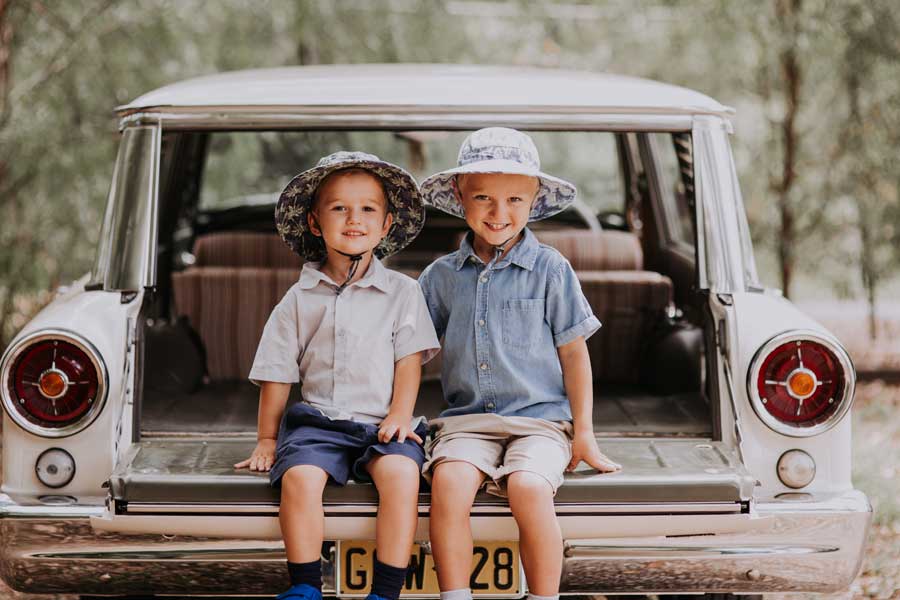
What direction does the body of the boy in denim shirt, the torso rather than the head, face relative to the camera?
toward the camera

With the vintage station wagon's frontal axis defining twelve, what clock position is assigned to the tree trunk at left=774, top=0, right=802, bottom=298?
The tree trunk is roughly at 1 o'clock from the vintage station wagon.

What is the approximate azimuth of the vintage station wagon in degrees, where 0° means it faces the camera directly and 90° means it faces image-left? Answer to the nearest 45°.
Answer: approximately 180°

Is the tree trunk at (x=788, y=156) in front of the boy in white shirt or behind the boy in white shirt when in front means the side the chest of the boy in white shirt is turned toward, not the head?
behind

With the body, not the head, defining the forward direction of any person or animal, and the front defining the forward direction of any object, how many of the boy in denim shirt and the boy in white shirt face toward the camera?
2

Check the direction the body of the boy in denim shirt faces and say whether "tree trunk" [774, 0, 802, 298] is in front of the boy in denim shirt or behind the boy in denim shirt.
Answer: behind

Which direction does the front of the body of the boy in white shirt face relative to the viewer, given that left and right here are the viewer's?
facing the viewer
